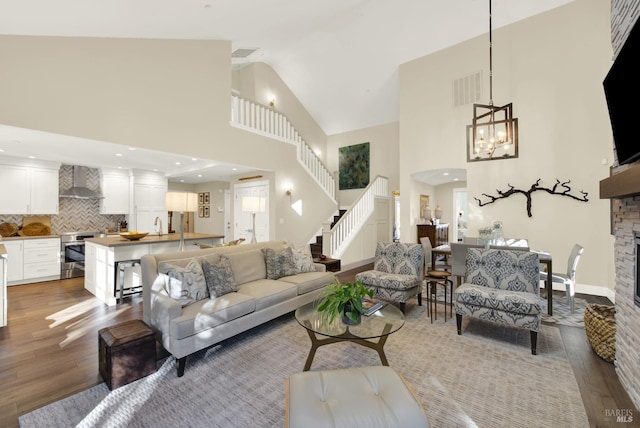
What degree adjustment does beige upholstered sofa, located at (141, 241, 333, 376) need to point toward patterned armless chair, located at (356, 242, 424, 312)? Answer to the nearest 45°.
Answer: approximately 45° to its left

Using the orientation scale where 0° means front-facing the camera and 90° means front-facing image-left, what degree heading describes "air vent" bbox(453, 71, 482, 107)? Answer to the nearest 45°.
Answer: approximately 45°

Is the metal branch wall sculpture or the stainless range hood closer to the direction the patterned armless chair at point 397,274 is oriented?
the stainless range hood

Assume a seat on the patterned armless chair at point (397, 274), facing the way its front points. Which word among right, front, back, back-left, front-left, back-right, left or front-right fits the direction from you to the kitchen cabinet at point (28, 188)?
front-right

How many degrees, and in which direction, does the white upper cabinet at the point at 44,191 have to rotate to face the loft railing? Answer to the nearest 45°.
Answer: approximately 45° to its left

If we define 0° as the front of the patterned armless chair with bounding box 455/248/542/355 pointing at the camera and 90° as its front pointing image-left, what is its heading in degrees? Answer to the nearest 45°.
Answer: approximately 45°

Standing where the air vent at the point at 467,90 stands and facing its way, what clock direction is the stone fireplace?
The stone fireplace is roughly at 10 o'clock from the air vent.

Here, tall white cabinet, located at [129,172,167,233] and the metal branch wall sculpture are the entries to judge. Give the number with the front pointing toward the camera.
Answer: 2

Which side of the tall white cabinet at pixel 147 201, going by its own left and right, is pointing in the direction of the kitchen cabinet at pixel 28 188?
right

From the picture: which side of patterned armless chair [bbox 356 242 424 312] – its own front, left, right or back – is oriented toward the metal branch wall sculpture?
back
